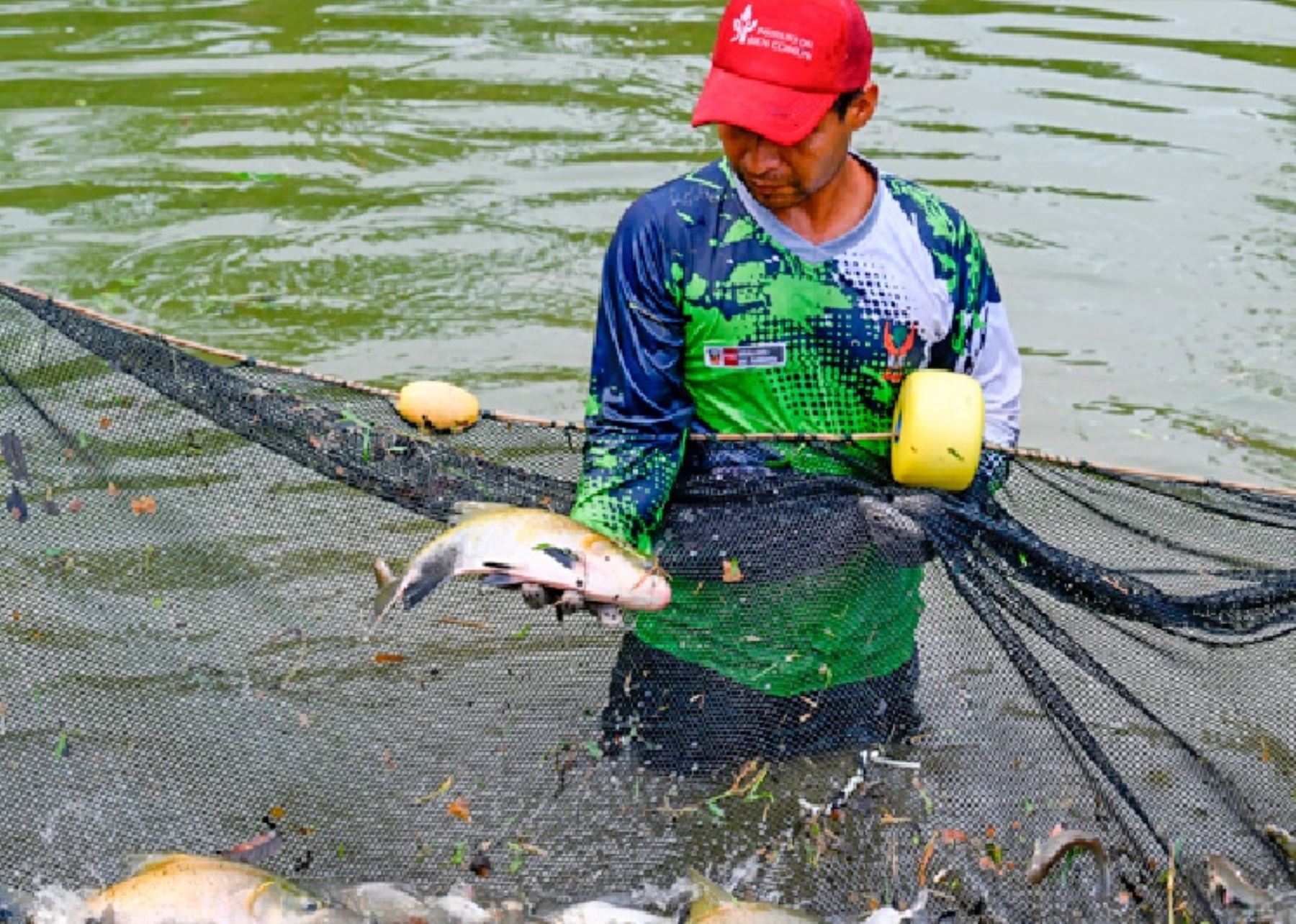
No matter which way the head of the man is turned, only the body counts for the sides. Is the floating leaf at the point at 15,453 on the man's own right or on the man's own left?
on the man's own right

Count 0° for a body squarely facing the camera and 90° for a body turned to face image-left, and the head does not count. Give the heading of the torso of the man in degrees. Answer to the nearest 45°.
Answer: approximately 0°

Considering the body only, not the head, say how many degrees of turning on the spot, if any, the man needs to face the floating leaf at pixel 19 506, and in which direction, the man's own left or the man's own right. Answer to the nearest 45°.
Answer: approximately 90° to the man's own right
